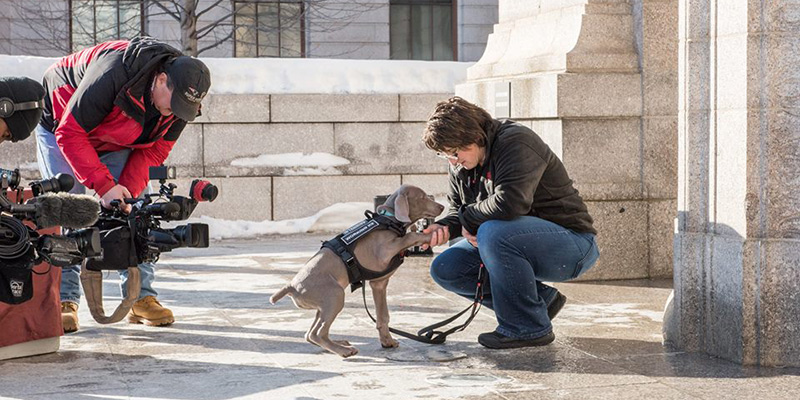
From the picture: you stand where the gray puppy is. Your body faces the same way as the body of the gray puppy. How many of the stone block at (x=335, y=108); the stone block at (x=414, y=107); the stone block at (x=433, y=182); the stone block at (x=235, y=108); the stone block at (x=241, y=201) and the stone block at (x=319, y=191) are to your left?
6

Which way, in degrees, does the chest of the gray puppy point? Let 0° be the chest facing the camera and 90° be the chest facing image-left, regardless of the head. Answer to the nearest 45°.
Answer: approximately 270°

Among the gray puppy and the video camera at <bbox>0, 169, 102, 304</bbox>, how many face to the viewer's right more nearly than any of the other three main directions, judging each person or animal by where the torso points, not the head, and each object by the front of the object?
2

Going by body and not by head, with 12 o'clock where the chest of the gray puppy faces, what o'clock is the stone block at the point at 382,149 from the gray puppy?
The stone block is roughly at 9 o'clock from the gray puppy.

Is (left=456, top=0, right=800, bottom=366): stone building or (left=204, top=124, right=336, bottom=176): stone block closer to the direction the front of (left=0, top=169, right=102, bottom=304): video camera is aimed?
the stone building

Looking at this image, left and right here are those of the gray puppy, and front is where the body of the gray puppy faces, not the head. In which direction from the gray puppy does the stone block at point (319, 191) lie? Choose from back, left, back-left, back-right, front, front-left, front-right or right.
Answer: left

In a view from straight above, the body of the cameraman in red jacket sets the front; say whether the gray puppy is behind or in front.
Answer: in front

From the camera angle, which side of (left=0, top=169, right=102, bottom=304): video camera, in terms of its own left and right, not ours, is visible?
right

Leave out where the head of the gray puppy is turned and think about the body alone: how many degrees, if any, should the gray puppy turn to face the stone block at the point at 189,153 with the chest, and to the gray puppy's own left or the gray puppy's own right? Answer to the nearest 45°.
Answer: approximately 90° to the gray puppy's own left

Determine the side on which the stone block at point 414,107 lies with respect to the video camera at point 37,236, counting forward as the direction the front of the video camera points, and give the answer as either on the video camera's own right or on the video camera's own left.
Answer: on the video camera's own left

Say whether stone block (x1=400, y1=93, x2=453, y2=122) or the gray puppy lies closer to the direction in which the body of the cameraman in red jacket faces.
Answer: the gray puppy

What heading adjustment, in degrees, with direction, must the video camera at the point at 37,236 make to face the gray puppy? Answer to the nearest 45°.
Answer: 0° — it already faces it

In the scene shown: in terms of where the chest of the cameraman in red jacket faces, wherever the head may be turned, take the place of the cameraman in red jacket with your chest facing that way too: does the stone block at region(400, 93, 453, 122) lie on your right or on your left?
on your left
